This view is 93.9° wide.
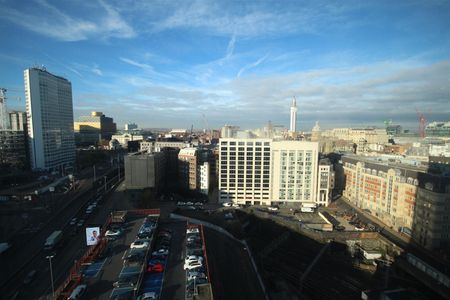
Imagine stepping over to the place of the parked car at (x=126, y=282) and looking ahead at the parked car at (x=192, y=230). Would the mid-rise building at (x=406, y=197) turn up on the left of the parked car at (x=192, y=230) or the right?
right

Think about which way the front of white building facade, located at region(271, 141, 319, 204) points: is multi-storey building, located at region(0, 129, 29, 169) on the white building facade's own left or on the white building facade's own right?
on the white building facade's own right

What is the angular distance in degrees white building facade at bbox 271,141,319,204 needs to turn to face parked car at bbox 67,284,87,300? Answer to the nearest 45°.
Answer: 0° — it already faces it

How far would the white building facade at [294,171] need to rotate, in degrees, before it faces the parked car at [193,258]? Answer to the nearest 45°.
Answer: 0° — it already faces it

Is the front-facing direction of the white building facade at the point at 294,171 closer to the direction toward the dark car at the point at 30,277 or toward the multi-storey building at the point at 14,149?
the dark car

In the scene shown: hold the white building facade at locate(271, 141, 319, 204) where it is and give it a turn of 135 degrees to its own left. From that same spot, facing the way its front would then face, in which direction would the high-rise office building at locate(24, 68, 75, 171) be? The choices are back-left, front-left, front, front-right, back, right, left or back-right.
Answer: back-left

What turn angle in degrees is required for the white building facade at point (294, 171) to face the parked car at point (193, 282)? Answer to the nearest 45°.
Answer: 0° — it already faces it

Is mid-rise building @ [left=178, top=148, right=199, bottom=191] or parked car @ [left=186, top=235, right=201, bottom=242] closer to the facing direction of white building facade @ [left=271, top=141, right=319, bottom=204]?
the parked car

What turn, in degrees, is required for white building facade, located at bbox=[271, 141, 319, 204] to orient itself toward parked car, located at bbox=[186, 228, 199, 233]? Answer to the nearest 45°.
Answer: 0° — it already faces it

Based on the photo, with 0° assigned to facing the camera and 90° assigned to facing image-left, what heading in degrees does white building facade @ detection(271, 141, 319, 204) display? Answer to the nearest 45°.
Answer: approximately 0°

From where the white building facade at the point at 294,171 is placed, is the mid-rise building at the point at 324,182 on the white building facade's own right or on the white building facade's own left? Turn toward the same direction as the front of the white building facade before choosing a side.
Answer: on the white building facade's own left

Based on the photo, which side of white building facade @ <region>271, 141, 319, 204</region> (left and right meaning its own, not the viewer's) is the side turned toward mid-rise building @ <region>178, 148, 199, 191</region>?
right

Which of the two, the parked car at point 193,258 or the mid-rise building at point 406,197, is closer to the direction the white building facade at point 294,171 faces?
the parked car

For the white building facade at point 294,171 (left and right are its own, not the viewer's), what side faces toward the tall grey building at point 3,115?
right
